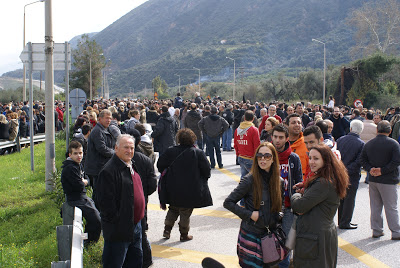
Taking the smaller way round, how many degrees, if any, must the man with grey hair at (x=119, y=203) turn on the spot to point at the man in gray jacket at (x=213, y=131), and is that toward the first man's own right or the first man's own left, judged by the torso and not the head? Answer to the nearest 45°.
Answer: approximately 135° to the first man's own left

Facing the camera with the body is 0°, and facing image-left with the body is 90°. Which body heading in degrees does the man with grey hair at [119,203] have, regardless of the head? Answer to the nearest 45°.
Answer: approximately 315°

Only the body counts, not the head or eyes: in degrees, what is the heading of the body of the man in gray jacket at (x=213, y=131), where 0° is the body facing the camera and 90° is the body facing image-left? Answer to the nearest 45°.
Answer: approximately 180°

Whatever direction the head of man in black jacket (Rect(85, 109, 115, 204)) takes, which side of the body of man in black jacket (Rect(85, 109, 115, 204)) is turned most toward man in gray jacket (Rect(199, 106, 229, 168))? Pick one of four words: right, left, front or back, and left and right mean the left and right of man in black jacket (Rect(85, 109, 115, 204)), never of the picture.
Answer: left

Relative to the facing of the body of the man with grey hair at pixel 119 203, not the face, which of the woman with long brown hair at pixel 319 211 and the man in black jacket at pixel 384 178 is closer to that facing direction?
the woman with long brown hair

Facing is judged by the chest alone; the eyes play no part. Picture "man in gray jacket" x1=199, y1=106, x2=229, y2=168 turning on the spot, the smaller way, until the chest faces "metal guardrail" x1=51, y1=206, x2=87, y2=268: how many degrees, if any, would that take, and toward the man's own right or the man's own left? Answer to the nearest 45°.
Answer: approximately 180°

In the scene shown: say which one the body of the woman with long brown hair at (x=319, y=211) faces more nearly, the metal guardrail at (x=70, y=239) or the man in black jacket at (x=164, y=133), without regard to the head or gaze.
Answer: the metal guardrail
